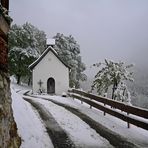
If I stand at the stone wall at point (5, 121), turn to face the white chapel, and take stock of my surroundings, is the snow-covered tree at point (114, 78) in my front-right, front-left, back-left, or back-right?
front-right

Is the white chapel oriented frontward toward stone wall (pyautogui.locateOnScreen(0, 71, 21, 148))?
yes

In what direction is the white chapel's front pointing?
toward the camera

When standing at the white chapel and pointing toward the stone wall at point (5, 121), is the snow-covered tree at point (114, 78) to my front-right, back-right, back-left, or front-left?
front-left

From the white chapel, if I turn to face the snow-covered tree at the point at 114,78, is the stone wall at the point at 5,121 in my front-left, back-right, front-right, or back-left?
front-right

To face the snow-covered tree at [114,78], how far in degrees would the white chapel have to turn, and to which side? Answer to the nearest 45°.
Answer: approximately 45° to its left
